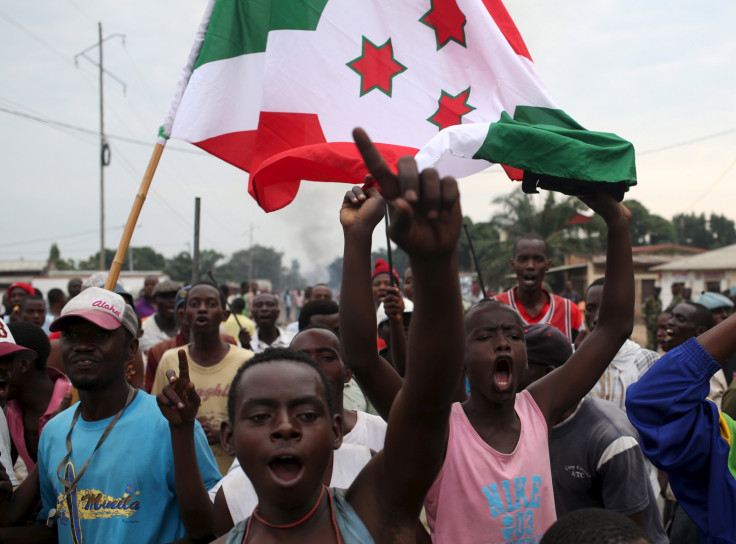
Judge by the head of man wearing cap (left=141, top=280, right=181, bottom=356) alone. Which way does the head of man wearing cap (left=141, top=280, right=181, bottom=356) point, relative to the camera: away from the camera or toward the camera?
toward the camera

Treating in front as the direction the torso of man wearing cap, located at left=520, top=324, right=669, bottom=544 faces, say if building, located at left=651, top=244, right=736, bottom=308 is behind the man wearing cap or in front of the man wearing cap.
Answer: behind

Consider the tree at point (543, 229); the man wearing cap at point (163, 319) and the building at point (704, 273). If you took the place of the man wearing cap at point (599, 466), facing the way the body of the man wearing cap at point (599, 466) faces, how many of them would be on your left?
0

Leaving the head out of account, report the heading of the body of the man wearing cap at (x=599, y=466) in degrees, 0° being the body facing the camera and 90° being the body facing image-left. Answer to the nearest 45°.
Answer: approximately 45°

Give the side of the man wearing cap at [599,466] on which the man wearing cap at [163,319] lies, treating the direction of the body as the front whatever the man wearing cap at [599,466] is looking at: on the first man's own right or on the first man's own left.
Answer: on the first man's own right

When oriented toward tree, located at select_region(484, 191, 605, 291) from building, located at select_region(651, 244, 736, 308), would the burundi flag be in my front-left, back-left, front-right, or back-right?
front-left

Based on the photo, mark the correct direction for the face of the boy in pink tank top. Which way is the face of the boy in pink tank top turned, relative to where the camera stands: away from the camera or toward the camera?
toward the camera

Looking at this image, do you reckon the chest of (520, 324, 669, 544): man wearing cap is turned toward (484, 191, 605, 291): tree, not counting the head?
no
